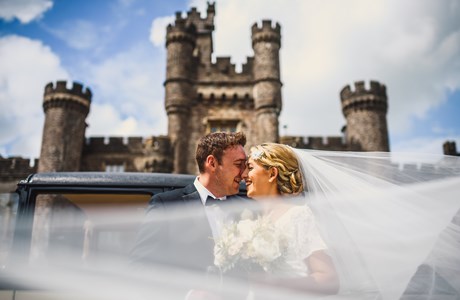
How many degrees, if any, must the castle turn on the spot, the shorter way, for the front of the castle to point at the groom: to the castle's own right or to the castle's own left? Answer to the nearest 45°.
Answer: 0° — it already faces them

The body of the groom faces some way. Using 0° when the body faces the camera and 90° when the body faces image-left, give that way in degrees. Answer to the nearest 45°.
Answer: approximately 315°

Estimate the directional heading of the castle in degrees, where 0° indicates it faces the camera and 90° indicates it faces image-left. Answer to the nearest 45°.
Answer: approximately 0°

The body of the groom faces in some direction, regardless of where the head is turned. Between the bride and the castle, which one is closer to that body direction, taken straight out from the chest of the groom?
the bride

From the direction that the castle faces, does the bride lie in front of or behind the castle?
in front

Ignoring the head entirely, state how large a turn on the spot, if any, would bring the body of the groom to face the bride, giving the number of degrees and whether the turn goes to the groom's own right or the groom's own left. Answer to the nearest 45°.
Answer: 0° — they already face them
